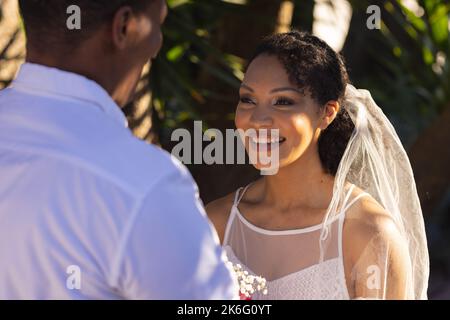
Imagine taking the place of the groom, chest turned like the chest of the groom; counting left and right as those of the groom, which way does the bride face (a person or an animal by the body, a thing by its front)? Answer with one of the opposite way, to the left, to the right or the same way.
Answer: the opposite way

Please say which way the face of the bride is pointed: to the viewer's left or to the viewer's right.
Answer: to the viewer's left

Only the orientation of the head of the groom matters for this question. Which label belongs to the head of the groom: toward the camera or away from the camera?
away from the camera

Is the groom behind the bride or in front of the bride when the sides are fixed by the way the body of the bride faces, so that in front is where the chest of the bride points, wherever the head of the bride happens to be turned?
in front

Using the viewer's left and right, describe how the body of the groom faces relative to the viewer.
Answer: facing away from the viewer and to the right of the viewer

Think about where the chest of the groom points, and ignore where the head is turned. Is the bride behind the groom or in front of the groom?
in front

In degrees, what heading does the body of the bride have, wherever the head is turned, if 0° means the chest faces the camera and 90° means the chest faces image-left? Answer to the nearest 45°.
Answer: approximately 45°
